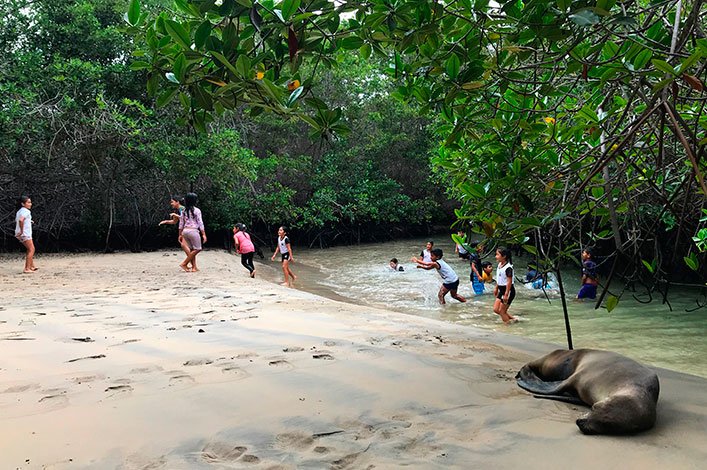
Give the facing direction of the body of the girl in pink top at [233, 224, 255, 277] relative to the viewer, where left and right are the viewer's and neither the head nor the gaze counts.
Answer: facing away from the viewer and to the left of the viewer

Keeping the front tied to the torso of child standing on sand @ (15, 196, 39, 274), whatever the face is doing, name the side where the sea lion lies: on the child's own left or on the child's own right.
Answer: on the child's own right

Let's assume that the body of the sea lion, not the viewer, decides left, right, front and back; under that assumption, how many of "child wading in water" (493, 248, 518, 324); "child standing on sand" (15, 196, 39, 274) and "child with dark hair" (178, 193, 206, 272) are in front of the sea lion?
0

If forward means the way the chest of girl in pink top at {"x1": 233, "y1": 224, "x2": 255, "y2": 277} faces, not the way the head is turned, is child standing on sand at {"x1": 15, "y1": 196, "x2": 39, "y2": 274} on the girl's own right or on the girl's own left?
on the girl's own left

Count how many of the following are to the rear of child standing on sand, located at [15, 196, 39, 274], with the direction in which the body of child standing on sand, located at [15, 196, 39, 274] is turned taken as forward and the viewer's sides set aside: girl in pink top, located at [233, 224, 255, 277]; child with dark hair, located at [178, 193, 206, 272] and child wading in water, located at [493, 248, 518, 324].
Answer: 0

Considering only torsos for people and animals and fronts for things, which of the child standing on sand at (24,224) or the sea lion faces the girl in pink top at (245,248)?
the child standing on sand

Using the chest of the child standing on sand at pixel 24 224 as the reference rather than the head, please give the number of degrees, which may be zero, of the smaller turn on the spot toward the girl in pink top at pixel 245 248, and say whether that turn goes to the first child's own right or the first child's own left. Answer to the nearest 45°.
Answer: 0° — they already face them

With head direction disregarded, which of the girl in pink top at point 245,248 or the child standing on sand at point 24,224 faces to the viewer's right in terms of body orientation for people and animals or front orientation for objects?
the child standing on sand

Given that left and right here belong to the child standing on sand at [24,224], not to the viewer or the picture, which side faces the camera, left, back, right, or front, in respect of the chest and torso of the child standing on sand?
right

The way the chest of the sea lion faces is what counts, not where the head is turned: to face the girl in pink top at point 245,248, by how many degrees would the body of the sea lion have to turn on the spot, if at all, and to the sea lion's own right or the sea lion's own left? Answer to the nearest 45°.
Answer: approximately 180°
